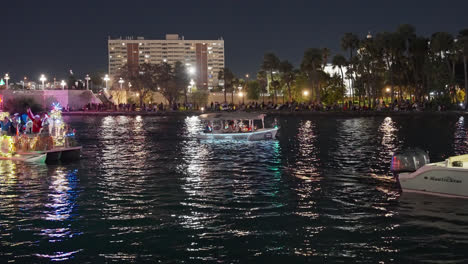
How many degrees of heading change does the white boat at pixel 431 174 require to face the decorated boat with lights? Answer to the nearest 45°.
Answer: approximately 180°

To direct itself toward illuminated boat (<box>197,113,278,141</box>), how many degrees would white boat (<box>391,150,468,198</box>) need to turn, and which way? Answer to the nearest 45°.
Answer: approximately 135° to its left

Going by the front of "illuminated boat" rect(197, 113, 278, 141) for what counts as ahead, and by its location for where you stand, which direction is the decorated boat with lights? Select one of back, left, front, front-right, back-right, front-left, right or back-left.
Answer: back-right

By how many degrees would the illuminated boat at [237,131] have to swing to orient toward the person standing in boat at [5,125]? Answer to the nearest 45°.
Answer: approximately 135° to its right

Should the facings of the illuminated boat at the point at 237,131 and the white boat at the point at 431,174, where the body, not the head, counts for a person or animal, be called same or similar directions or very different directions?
same or similar directions

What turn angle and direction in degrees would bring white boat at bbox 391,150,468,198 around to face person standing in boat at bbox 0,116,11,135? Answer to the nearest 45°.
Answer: approximately 180°

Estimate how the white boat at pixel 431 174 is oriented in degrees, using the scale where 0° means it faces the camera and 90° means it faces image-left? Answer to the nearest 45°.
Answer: approximately 270°

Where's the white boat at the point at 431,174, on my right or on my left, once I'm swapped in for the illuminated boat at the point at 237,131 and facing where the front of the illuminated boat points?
on my right

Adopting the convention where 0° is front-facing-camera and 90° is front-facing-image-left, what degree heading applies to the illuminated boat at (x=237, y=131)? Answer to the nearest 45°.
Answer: approximately 270°
